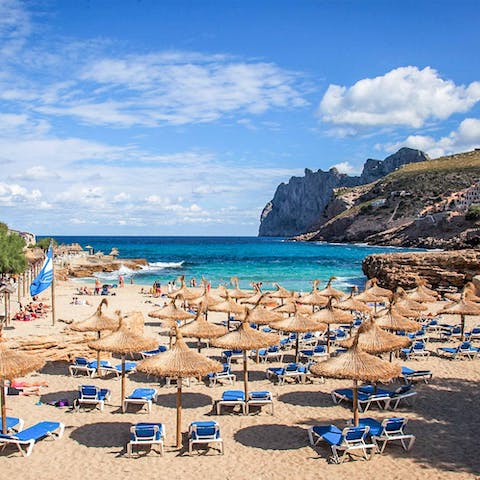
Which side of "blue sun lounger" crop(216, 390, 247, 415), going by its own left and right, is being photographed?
front

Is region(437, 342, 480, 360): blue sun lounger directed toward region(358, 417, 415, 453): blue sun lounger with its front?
no

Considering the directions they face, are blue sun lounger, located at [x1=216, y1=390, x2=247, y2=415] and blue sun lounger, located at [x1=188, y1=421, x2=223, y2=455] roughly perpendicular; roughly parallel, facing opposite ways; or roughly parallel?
roughly parallel

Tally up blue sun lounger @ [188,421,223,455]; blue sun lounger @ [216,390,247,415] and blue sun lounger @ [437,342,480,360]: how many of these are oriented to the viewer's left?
1

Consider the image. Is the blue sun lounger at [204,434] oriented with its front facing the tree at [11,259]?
no

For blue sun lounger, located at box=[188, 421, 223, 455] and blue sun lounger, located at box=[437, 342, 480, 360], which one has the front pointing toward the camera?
blue sun lounger, located at box=[188, 421, 223, 455]

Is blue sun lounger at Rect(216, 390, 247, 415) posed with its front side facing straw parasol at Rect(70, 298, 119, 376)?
no
